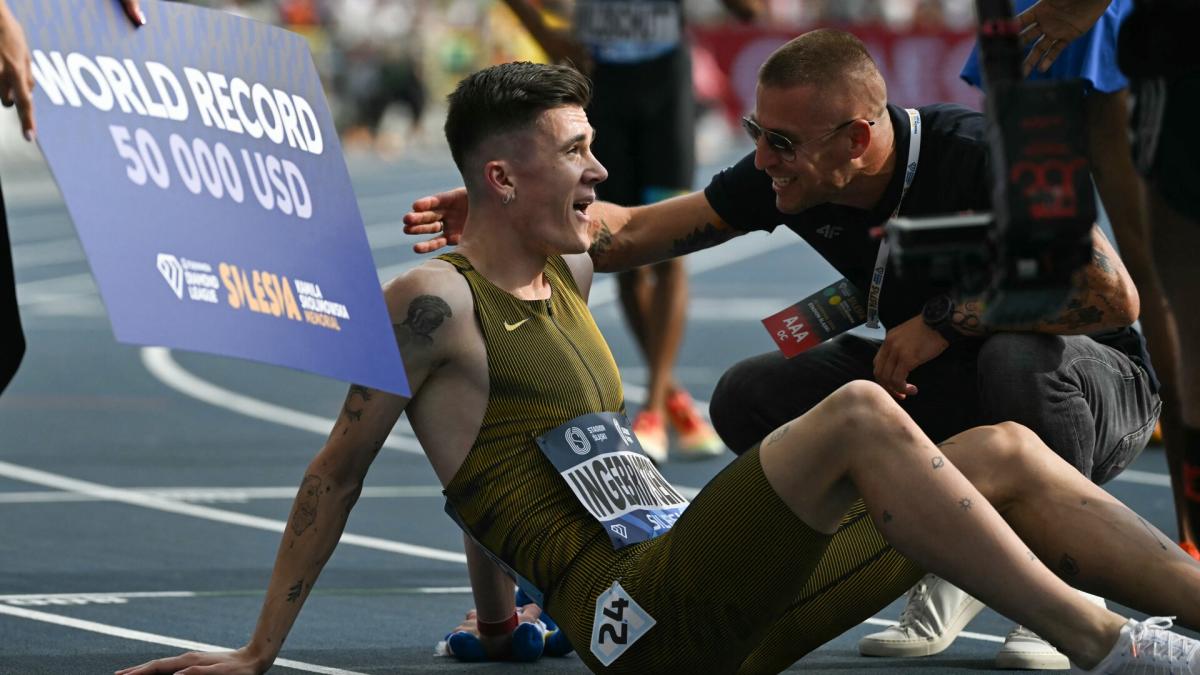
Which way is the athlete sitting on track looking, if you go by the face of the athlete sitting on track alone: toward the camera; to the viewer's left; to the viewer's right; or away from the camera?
to the viewer's right

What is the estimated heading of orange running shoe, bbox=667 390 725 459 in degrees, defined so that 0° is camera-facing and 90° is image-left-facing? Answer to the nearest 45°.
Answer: approximately 315°

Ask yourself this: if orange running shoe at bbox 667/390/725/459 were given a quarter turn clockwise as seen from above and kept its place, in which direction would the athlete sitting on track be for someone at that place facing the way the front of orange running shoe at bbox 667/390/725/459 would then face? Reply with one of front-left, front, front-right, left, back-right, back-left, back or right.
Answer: front-left
